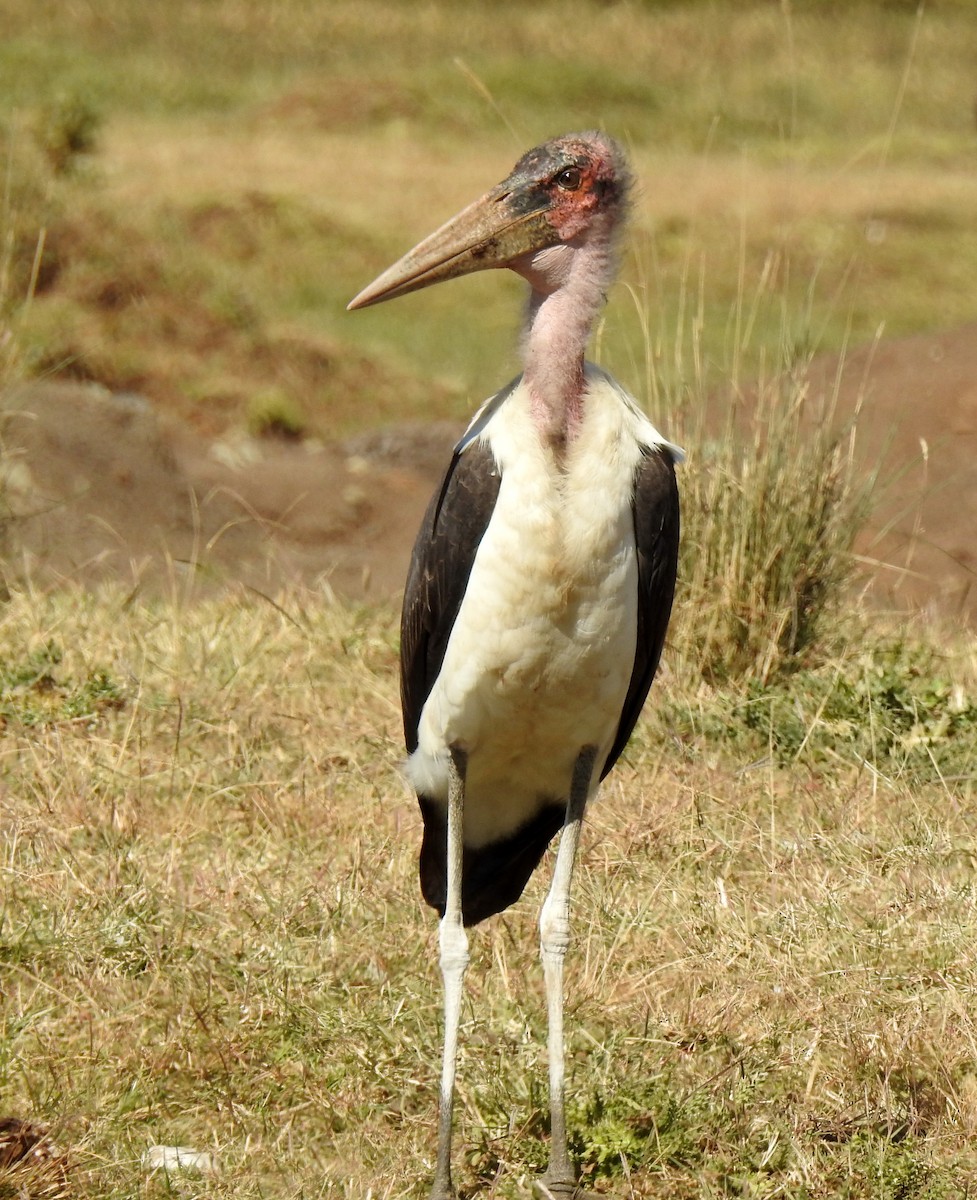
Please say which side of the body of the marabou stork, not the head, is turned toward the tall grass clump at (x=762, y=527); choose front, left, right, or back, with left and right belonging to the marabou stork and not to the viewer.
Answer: back

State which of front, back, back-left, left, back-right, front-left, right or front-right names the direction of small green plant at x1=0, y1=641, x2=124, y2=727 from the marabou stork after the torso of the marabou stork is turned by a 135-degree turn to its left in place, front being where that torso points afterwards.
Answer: left

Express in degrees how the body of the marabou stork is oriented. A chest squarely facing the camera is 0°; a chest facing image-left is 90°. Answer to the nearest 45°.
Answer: approximately 0°

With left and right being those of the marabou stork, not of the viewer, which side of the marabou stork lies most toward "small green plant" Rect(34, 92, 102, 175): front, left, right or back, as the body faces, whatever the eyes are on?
back

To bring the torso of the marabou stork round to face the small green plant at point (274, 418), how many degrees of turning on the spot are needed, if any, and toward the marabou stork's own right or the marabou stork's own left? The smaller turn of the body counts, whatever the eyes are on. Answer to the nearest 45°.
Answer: approximately 180°
